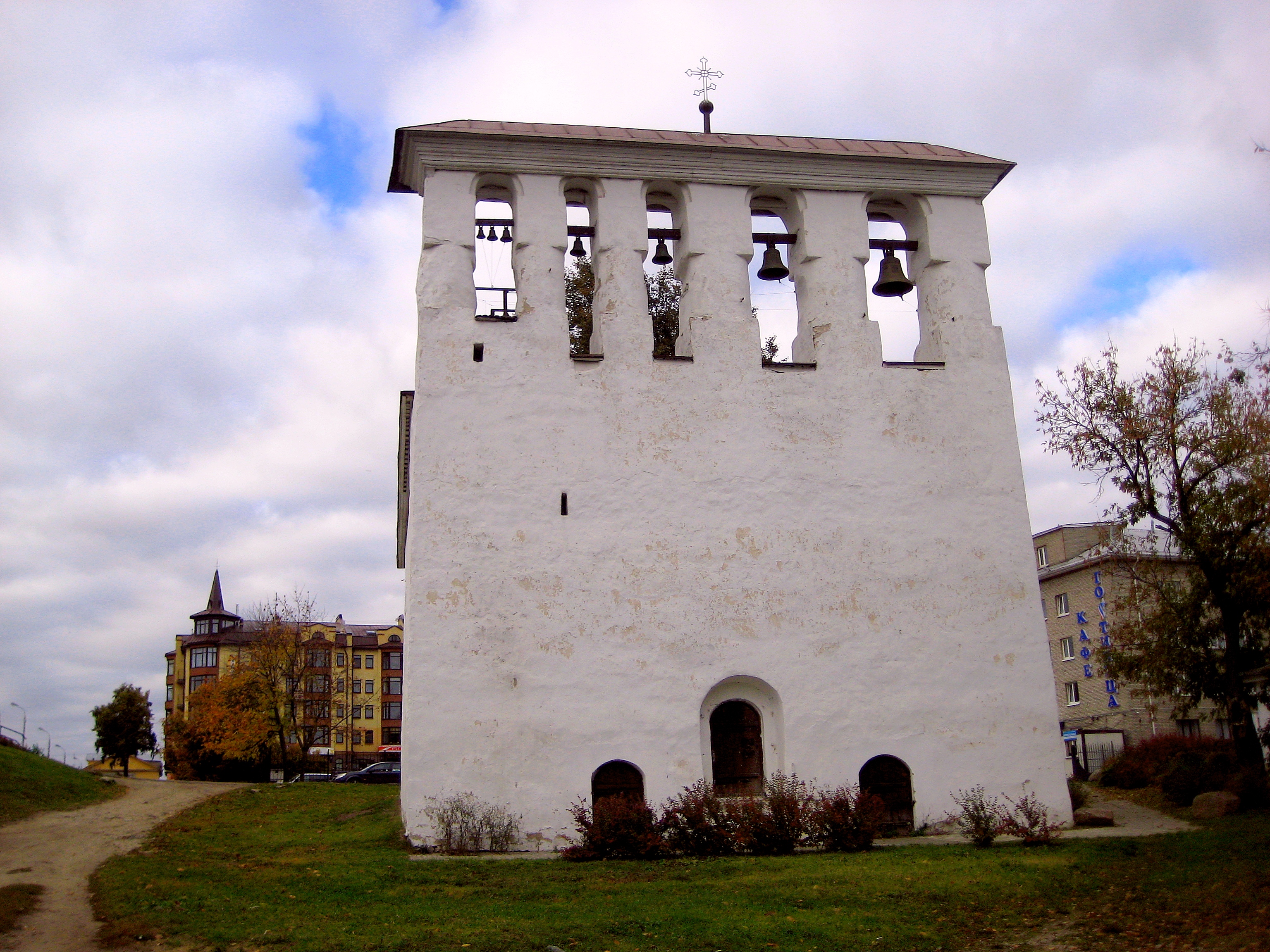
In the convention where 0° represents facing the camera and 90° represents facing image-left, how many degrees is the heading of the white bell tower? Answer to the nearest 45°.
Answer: approximately 0°

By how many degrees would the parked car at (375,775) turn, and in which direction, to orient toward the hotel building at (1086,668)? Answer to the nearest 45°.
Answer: approximately 180°

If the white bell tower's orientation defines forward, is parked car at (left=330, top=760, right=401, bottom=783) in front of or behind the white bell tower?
behind

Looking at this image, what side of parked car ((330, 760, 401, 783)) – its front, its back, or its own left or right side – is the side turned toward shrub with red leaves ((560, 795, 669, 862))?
left

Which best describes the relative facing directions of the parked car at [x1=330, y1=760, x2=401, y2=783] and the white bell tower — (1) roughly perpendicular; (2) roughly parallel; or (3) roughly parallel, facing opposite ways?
roughly perpendicular

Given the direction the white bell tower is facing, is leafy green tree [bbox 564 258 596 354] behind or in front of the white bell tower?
behind

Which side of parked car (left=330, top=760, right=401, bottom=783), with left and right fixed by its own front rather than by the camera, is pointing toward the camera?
left

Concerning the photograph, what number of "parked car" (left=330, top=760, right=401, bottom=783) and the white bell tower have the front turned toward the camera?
1

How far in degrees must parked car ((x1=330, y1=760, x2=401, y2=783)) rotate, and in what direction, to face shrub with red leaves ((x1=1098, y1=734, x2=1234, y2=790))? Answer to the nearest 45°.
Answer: approximately 135° to its left

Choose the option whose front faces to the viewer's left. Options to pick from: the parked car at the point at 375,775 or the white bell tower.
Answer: the parked car
